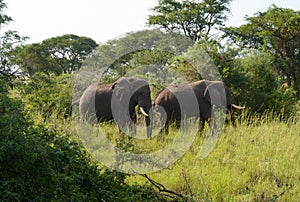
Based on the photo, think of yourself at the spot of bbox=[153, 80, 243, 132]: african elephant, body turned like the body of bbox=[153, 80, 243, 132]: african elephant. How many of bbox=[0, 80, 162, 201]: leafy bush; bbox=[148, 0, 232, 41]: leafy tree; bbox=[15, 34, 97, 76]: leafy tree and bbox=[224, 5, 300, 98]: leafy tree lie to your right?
1

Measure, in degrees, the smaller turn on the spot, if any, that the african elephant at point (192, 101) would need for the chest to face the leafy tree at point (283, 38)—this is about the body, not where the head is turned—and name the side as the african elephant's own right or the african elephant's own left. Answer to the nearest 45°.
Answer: approximately 45° to the african elephant's own left

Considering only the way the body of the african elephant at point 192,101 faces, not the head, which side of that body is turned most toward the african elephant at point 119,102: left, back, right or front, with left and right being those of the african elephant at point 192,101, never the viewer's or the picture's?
back

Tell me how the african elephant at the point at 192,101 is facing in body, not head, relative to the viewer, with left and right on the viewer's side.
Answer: facing to the right of the viewer

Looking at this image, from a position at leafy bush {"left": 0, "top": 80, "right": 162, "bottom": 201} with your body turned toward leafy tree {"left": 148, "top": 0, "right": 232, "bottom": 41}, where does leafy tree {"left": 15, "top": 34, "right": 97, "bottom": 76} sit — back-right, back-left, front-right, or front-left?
front-left

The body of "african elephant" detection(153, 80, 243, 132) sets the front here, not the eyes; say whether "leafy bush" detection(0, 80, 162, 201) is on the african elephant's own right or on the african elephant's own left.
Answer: on the african elephant's own right

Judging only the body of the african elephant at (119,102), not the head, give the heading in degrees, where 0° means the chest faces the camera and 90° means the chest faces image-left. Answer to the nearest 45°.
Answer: approximately 270°

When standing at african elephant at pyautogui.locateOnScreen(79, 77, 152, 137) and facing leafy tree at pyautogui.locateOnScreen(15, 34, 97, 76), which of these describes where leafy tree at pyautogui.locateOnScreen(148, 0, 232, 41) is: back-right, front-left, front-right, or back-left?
front-right

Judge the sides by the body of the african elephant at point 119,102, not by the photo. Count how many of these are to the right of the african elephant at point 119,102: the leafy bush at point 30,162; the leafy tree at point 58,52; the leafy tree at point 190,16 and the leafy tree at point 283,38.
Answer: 1

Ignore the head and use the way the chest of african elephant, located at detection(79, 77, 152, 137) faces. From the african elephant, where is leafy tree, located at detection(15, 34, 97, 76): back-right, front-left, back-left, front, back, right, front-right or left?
left

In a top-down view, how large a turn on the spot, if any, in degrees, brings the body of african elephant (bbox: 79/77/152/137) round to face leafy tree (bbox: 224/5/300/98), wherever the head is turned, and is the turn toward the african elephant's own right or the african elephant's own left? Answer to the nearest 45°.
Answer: approximately 45° to the african elephant's own left

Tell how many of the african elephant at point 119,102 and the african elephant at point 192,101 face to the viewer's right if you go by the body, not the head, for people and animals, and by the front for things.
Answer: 2

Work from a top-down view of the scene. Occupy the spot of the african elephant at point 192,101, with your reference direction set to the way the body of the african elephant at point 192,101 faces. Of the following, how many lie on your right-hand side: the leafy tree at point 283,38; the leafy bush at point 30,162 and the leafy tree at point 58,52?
1
